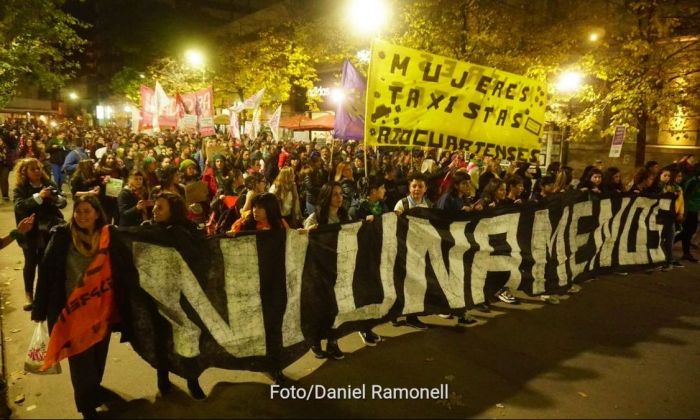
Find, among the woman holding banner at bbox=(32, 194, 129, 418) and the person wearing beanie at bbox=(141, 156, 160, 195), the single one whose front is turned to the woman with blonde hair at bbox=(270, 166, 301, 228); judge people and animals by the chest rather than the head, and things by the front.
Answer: the person wearing beanie

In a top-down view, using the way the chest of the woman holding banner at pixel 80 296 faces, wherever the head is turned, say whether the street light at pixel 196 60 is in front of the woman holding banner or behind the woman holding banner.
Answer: behind

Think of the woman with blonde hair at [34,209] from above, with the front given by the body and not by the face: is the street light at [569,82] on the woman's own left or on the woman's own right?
on the woman's own left

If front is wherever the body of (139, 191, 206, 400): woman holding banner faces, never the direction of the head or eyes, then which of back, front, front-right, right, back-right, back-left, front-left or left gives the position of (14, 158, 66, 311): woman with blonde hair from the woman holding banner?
right

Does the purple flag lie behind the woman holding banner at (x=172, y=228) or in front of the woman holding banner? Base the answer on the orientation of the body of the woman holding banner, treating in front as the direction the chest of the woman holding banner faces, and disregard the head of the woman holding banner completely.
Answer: behind

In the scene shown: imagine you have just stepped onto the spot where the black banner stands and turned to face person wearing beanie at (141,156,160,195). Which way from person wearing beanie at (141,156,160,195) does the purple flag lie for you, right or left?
right
